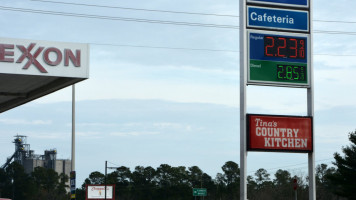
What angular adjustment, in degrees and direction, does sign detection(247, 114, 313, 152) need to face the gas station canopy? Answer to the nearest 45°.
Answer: approximately 45° to its right

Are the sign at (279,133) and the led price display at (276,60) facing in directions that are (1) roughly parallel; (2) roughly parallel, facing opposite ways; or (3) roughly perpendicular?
roughly parallel

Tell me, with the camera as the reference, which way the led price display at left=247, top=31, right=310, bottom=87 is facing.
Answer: facing the viewer

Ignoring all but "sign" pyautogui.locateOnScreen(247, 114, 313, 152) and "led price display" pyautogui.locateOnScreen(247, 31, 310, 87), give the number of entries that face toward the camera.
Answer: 2

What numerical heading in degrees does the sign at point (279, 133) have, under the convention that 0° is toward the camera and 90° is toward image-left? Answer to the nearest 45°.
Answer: approximately 0°
